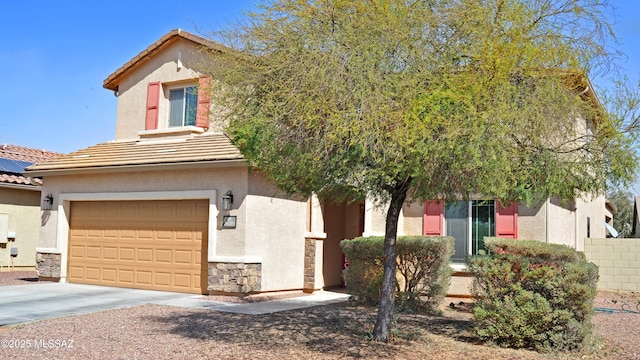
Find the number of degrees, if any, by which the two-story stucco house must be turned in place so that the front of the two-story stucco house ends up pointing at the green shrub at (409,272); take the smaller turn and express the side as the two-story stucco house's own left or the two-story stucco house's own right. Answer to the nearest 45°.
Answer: approximately 90° to the two-story stucco house's own left

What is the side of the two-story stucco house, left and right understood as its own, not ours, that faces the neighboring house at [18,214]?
right

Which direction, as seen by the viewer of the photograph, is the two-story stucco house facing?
facing the viewer and to the left of the viewer

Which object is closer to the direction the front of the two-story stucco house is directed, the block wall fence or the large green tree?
the large green tree

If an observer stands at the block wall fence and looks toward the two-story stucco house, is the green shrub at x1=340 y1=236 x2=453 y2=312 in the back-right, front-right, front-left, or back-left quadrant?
front-left

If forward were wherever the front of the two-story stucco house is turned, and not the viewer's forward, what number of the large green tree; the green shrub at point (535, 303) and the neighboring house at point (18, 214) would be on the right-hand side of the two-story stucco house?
1

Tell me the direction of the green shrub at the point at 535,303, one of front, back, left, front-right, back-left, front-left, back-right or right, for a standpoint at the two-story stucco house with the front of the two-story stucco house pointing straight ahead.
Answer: left
